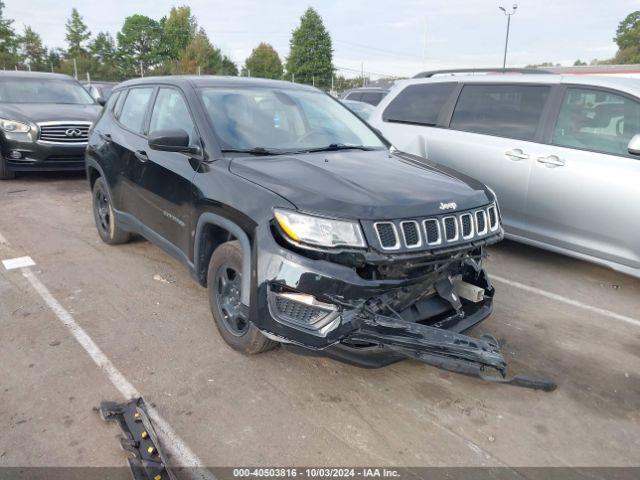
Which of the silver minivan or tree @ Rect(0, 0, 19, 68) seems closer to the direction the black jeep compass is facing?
the silver minivan

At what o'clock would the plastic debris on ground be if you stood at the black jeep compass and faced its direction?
The plastic debris on ground is roughly at 3 o'clock from the black jeep compass.

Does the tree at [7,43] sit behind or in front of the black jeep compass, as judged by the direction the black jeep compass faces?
behind

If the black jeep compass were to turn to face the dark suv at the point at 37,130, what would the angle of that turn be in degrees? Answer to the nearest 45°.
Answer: approximately 180°

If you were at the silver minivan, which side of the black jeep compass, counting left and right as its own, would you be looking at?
left

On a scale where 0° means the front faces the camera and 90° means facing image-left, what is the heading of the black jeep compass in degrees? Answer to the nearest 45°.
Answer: approximately 315°
